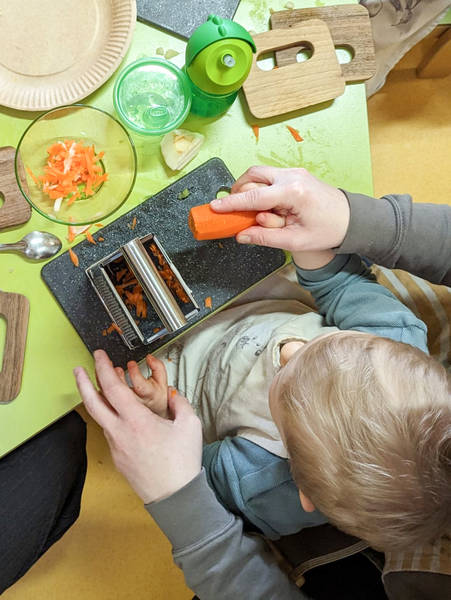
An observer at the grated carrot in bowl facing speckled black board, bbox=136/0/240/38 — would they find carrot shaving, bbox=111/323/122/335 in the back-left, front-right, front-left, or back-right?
back-right

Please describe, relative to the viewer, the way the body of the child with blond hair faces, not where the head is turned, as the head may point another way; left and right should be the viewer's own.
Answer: facing away from the viewer and to the left of the viewer

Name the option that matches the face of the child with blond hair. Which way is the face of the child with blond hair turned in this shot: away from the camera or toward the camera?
away from the camera
